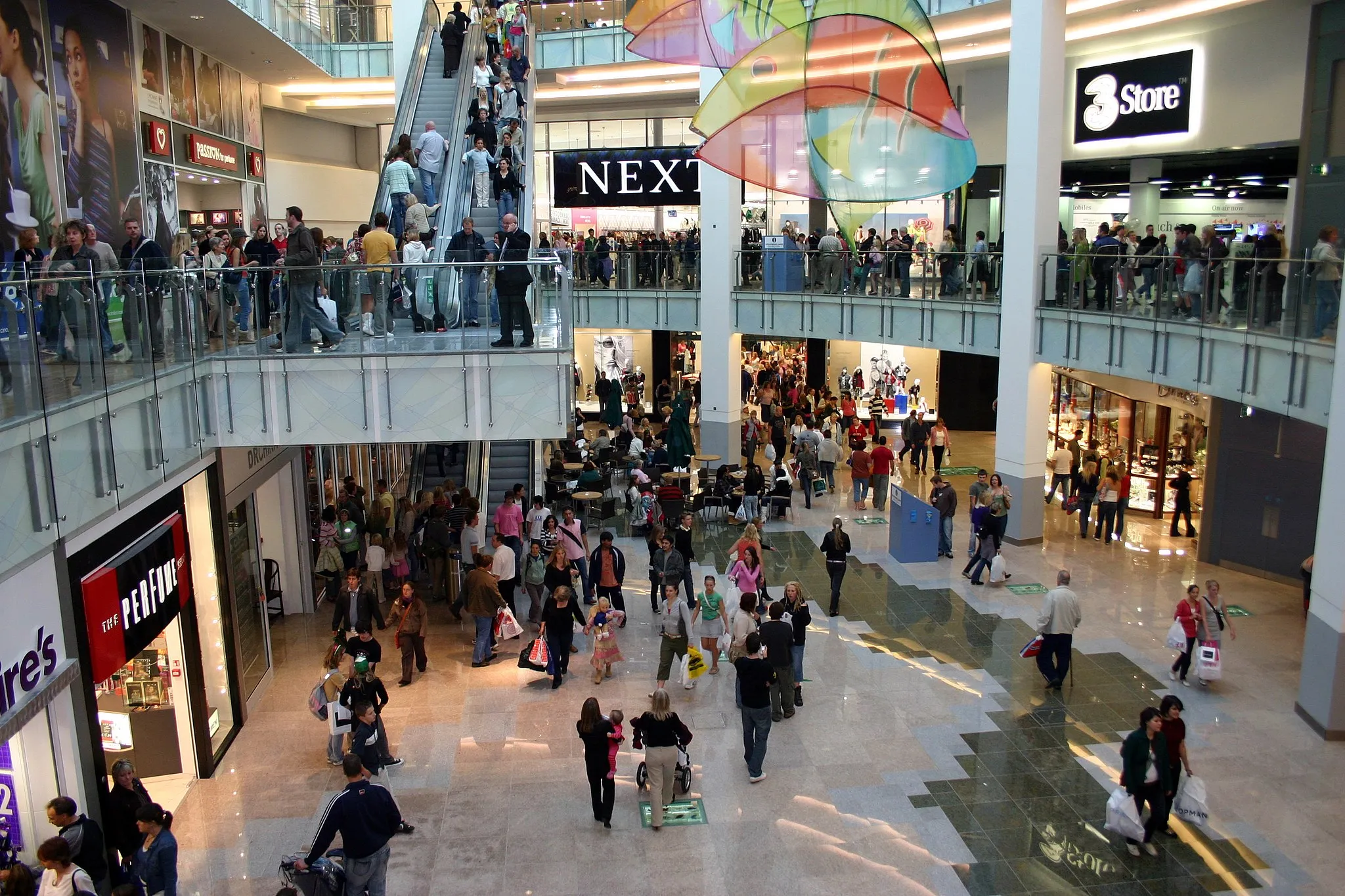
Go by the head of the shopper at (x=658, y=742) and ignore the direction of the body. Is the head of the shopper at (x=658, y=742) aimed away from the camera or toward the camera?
away from the camera

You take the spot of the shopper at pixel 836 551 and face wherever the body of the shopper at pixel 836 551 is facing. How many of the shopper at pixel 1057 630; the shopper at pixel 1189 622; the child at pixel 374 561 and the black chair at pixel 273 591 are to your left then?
2

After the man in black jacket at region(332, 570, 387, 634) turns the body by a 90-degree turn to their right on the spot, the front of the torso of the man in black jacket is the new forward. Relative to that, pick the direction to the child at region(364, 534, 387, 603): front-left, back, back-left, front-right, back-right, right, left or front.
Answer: right

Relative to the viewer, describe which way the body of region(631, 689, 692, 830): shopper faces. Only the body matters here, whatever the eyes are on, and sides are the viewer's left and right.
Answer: facing away from the viewer

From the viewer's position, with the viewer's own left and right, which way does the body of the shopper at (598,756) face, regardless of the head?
facing away from the viewer

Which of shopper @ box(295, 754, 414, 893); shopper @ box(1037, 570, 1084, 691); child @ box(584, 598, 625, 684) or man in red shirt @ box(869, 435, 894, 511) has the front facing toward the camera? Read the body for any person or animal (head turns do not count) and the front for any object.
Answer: the child

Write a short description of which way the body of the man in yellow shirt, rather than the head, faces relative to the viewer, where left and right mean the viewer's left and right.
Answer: facing away from the viewer

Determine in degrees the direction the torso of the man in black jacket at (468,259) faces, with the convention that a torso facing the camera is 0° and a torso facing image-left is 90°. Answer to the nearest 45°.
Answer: approximately 0°

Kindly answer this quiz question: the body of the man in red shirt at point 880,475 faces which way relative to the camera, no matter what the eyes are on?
away from the camera

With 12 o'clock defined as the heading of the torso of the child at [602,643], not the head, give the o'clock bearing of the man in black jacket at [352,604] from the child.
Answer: The man in black jacket is roughly at 3 o'clock from the child.

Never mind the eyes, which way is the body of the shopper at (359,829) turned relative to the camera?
away from the camera
